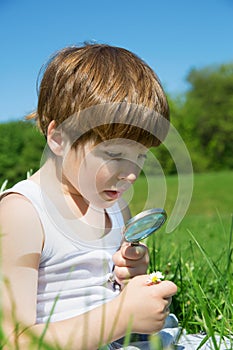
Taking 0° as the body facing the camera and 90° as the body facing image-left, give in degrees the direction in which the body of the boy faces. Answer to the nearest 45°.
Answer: approximately 315°
